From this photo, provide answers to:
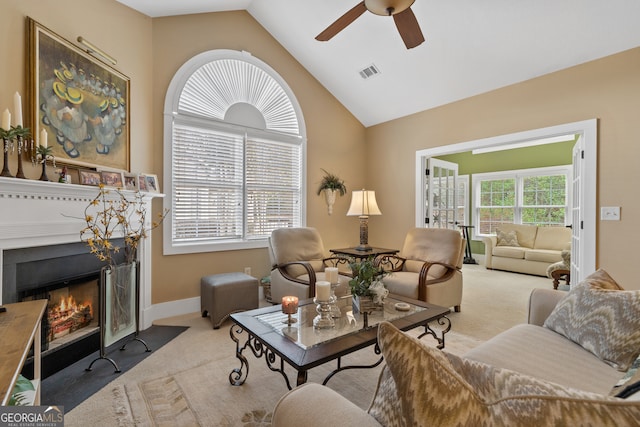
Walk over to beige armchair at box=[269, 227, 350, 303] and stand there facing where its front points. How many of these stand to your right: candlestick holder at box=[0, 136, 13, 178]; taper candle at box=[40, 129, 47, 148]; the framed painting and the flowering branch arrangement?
4

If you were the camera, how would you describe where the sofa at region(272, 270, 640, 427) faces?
facing away from the viewer and to the left of the viewer

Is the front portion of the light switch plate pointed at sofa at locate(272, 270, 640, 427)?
yes

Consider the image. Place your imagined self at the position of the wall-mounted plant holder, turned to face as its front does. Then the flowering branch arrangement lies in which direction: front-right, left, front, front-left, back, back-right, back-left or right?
front-right

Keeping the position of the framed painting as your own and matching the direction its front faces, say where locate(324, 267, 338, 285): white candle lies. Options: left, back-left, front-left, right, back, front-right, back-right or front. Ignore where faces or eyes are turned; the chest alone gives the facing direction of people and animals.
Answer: front

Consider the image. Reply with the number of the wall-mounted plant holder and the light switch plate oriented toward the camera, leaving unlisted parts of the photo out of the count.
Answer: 2

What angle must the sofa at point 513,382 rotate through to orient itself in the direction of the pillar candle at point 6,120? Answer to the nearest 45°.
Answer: approximately 45° to its left

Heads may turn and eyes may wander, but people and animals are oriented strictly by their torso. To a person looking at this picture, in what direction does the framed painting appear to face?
facing the viewer and to the right of the viewer

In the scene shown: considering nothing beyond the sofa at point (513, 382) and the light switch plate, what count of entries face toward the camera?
1

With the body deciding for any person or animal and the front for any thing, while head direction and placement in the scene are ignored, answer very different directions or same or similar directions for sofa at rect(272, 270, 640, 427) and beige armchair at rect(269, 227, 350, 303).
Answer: very different directions

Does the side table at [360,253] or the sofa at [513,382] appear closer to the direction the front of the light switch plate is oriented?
the sofa

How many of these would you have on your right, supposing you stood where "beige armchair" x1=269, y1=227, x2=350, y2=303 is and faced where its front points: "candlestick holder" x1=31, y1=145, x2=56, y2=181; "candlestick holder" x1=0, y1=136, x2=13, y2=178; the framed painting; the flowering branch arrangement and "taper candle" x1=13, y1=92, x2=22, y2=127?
5

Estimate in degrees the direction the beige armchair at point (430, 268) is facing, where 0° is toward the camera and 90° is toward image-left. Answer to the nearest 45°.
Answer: approximately 45°

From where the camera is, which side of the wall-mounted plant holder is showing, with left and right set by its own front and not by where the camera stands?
front
